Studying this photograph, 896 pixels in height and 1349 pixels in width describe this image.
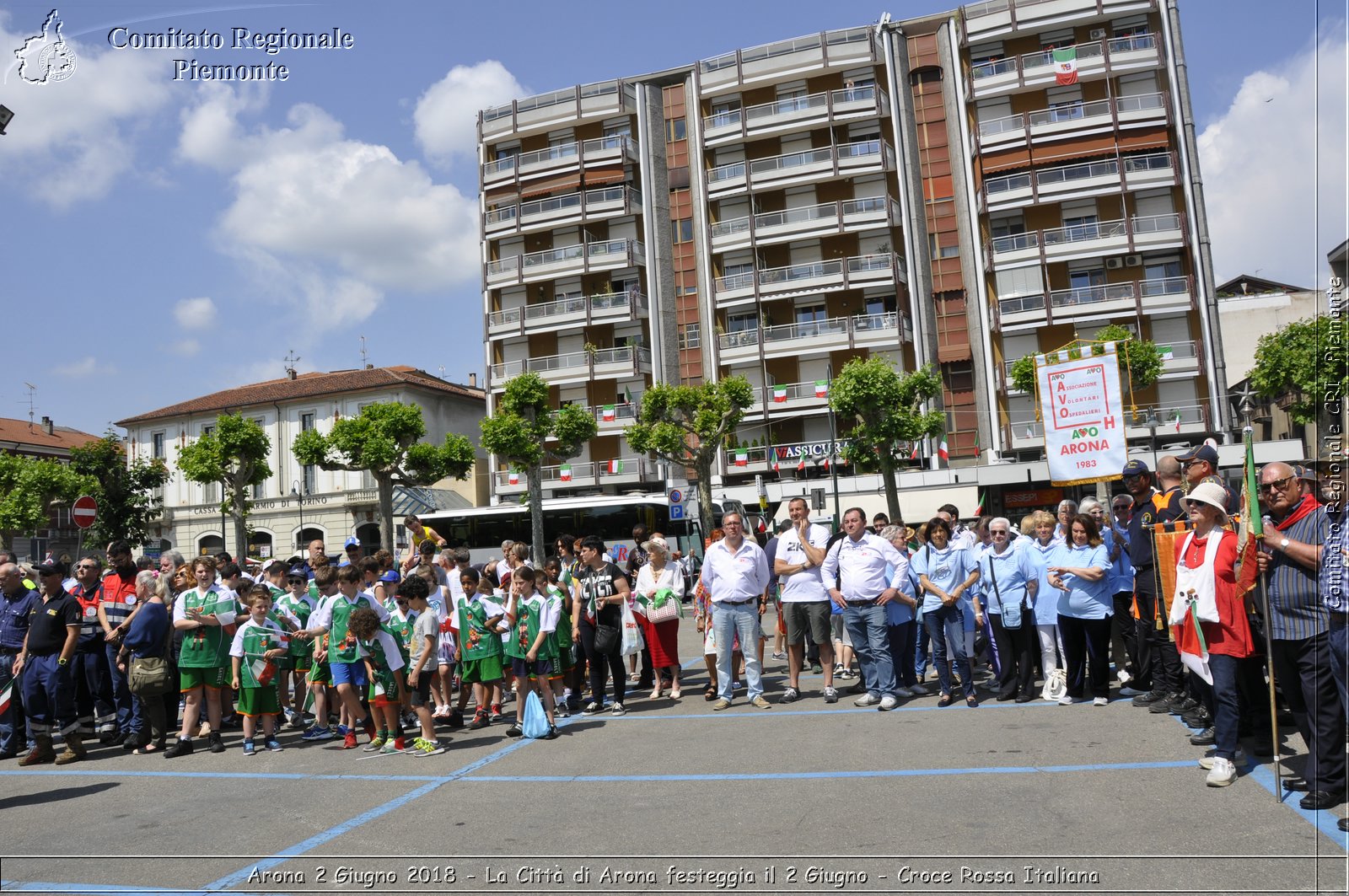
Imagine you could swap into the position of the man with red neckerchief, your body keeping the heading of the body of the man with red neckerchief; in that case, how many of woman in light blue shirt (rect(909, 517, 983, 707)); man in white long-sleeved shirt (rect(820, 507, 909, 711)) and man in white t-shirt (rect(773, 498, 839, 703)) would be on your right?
3

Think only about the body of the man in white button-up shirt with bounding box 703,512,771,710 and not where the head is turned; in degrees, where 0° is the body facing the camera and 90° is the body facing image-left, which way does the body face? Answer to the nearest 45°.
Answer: approximately 0°

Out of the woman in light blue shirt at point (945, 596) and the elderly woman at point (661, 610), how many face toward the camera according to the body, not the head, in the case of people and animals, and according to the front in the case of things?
2

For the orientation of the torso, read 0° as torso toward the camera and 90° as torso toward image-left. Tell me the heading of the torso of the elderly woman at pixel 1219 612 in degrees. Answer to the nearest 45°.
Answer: approximately 45°

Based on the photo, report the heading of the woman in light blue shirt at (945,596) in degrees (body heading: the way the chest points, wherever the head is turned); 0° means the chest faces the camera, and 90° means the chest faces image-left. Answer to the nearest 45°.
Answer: approximately 0°

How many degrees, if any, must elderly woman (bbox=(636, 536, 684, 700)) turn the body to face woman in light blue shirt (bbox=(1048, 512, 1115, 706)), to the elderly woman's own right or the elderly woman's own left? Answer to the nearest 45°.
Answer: approximately 45° to the elderly woman's own left

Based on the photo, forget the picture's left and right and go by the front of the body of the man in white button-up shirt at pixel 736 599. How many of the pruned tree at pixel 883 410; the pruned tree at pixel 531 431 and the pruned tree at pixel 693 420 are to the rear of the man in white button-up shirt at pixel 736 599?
3

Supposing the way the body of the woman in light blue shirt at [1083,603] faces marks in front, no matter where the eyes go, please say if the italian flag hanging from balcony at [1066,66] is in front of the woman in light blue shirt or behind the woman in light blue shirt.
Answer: behind
